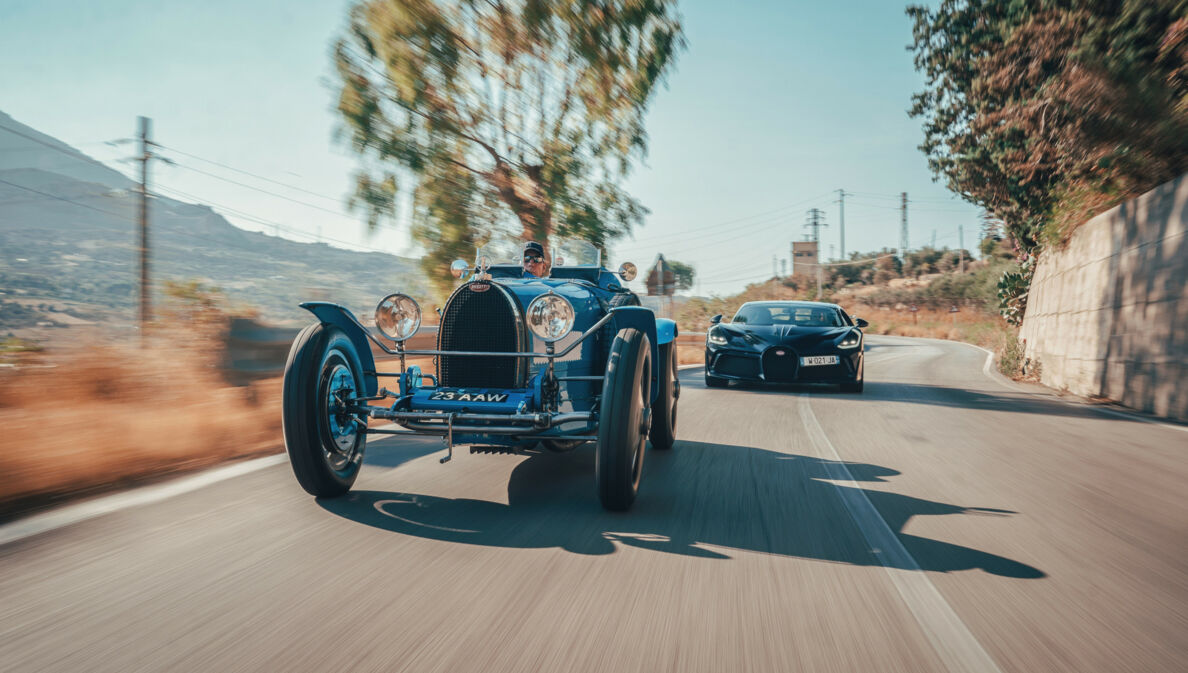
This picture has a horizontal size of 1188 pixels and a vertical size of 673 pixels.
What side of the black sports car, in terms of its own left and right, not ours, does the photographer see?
front

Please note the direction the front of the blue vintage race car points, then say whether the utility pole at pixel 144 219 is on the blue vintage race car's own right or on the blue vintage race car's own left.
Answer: on the blue vintage race car's own right

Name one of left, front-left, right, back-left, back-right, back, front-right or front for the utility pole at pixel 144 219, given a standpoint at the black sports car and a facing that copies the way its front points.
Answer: right

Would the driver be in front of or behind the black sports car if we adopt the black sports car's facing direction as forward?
in front

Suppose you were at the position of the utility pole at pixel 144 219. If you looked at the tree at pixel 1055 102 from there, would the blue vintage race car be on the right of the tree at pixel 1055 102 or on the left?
right

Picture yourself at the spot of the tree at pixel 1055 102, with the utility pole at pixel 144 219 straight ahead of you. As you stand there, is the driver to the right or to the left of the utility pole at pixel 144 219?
left

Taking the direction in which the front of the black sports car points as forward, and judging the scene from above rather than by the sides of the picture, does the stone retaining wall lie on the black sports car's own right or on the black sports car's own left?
on the black sports car's own left

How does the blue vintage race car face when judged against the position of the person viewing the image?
facing the viewer and to the left of the viewer

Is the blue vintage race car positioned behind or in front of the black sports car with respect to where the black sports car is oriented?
in front

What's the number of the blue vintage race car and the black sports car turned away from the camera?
0
